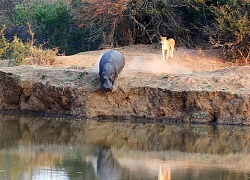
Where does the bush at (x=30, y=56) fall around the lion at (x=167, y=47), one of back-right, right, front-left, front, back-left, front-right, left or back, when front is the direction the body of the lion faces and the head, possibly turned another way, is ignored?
front-right

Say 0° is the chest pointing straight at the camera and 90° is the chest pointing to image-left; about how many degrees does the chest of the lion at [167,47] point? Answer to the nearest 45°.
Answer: approximately 45°

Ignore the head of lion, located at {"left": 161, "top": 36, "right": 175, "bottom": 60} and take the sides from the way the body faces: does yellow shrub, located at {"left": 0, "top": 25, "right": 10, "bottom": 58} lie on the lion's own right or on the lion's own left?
on the lion's own right

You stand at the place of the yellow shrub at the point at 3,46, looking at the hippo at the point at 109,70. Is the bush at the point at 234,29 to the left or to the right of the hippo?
left
